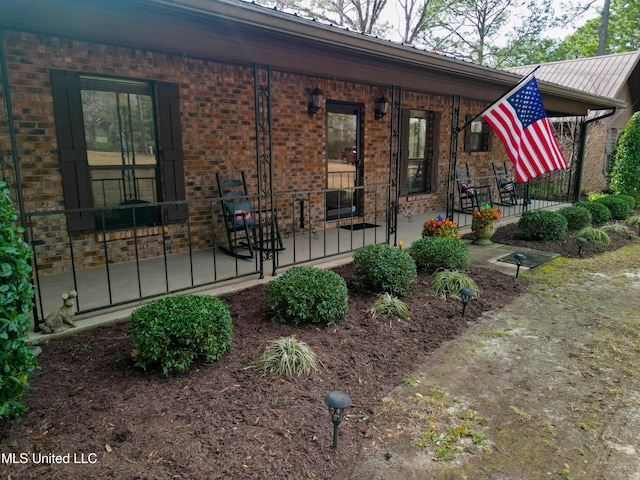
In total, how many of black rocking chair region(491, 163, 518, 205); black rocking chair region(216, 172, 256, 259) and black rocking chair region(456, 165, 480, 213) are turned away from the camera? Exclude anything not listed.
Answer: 0

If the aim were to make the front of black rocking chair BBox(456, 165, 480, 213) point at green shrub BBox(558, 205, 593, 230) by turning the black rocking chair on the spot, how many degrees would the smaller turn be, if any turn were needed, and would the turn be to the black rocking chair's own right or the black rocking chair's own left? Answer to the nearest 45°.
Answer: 0° — it already faces it

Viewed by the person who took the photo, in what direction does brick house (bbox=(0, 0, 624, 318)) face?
facing the viewer and to the right of the viewer

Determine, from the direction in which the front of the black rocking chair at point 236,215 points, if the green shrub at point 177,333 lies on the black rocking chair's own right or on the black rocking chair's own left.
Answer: on the black rocking chair's own right

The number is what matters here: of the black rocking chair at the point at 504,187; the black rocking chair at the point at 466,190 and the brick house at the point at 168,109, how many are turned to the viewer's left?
0

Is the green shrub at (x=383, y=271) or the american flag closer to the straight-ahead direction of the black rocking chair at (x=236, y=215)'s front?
the green shrub

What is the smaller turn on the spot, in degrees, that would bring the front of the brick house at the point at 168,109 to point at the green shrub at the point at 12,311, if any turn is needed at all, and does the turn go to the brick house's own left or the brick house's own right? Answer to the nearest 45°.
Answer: approximately 45° to the brick house's own right

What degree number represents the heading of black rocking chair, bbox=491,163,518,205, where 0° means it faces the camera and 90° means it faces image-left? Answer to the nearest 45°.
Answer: approximately 315°

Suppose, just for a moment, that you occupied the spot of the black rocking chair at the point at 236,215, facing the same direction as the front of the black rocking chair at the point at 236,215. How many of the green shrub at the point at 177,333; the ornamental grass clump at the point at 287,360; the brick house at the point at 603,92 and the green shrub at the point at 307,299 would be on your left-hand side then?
1

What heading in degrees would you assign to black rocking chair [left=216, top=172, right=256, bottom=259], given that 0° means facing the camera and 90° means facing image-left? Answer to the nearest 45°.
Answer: approximately 315°

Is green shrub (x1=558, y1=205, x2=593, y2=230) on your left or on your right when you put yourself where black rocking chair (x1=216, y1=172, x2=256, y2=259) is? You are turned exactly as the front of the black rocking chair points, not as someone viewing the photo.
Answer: on your left

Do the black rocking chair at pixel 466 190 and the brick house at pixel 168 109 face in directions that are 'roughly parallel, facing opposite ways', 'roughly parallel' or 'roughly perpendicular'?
roughly parallel

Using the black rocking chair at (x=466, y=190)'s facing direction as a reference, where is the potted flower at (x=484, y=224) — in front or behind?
in front

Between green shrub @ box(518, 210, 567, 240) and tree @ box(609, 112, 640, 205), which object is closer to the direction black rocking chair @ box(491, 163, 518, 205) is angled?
the green shrub

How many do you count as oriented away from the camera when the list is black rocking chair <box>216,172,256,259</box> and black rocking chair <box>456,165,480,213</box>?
0

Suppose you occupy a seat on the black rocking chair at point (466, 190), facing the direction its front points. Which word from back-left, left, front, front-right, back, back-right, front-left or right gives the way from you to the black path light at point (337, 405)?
front-right

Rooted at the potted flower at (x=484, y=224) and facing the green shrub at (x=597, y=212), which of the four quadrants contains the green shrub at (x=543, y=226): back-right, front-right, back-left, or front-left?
front-right

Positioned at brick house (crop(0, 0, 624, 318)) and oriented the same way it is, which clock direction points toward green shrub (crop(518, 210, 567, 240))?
The green shrub is roughly at 10 o'clock from the brick house.

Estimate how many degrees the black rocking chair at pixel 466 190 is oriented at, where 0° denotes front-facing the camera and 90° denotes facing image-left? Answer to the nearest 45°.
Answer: approximately 315°
